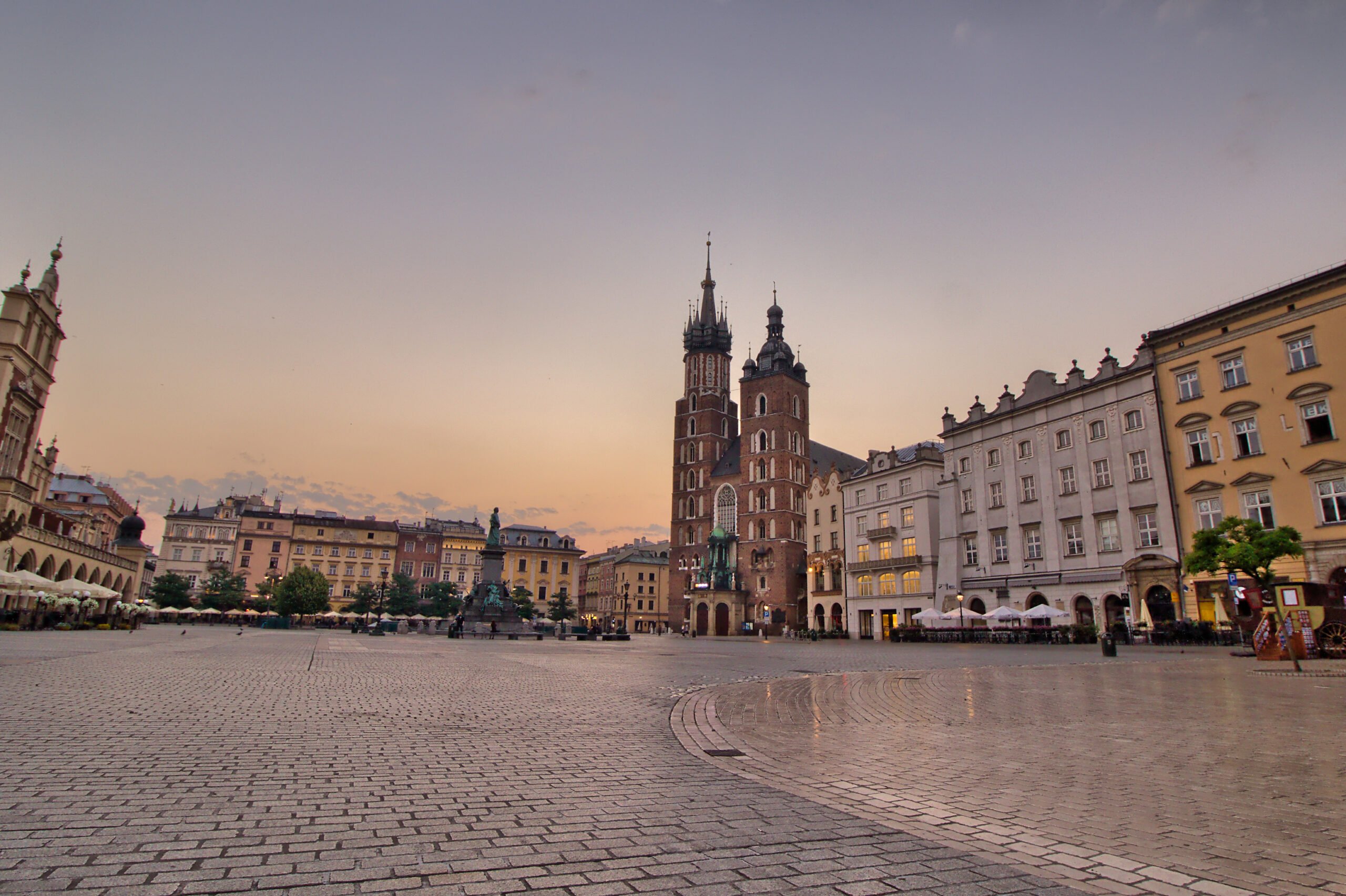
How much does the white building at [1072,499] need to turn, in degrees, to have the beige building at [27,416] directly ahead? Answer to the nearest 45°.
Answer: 0° — it already faces it

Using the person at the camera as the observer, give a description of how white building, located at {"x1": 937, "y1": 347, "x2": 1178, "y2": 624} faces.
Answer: facing the viewer and to the left of the viewer

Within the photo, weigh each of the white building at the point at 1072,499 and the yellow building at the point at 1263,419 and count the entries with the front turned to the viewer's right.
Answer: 0

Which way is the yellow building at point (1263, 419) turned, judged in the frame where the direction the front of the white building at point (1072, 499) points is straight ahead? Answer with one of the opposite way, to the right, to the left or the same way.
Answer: the same way

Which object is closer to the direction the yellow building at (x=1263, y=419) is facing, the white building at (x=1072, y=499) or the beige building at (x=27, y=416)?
the beige building

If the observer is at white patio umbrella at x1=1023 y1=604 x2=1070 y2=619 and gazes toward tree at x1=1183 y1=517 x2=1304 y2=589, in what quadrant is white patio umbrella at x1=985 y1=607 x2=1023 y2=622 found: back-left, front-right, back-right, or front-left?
back-right

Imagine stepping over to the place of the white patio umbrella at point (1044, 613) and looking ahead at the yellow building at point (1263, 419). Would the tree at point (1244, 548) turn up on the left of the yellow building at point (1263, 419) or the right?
right

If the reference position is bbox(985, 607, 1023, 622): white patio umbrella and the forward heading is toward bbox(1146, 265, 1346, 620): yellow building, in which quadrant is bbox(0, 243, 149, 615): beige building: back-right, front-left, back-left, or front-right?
back-right

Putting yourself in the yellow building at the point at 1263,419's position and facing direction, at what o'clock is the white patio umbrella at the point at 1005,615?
The white patio umbrella is roughly at 2 o'clock from the yellow building.

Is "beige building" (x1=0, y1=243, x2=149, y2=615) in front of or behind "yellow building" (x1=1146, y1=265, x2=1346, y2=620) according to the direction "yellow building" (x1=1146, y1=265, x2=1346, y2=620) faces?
in front
